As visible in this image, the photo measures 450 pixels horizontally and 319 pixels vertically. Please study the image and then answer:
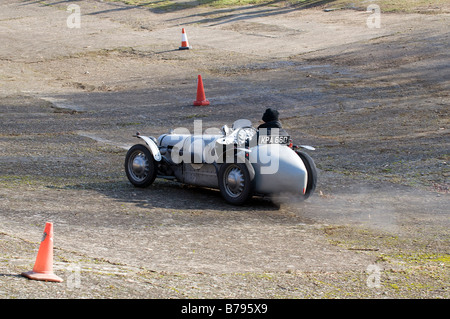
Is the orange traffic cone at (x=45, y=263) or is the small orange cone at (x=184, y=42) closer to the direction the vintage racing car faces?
the small orange cone

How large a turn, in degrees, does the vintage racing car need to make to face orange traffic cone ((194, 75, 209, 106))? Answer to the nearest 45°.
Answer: approximately 45° to its right

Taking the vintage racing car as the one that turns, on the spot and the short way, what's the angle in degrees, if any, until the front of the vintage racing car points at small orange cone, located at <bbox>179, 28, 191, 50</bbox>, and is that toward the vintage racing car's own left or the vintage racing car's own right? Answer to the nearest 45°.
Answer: approximately 45° to the vintage racing car's own right

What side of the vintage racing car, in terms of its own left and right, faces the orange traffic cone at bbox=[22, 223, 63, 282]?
left

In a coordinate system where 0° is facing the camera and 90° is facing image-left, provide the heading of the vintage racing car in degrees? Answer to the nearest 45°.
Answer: approximately 135°
